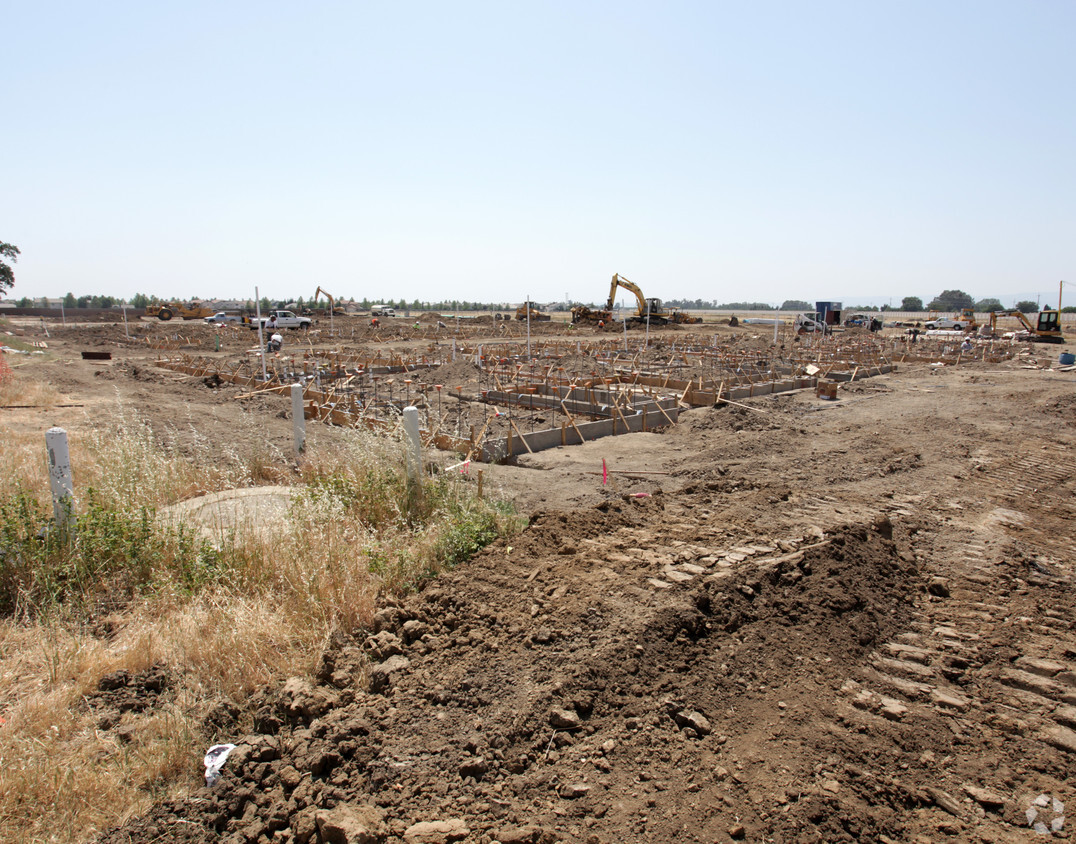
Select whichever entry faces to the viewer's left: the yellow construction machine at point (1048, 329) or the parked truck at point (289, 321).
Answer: the yellow construction machine

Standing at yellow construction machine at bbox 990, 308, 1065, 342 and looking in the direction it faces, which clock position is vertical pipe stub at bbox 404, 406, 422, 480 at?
The vertical pipe stub is roughly at 9 o'clock from the yellow construction machine.

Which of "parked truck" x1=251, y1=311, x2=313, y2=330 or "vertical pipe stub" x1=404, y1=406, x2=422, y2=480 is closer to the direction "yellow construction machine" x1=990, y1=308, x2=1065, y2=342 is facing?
the parked truck

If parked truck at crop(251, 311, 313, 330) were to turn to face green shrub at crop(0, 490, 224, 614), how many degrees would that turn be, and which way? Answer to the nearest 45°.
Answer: approximately 90° to its right

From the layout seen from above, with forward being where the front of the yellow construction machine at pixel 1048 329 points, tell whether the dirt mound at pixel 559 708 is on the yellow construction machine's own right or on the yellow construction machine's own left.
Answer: on the yellow construction machine's own left

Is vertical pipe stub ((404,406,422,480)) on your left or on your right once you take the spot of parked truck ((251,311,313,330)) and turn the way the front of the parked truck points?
on your right

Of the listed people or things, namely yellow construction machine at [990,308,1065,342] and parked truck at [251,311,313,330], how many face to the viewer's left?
1

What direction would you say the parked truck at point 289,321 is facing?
to the viewer's right

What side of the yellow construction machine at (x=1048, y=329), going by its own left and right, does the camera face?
left

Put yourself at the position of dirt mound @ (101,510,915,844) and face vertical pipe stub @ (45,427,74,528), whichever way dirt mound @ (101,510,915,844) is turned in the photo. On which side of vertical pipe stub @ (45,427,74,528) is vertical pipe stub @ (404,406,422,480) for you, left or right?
right

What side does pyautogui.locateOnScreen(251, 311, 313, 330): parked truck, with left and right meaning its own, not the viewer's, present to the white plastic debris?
right
